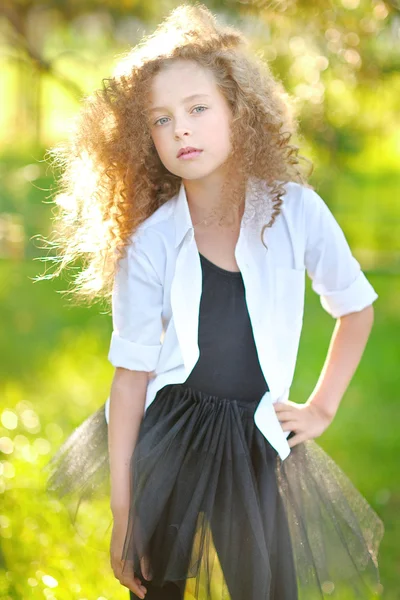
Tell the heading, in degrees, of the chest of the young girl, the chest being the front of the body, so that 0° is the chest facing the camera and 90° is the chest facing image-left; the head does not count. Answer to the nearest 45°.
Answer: approximately 0°
